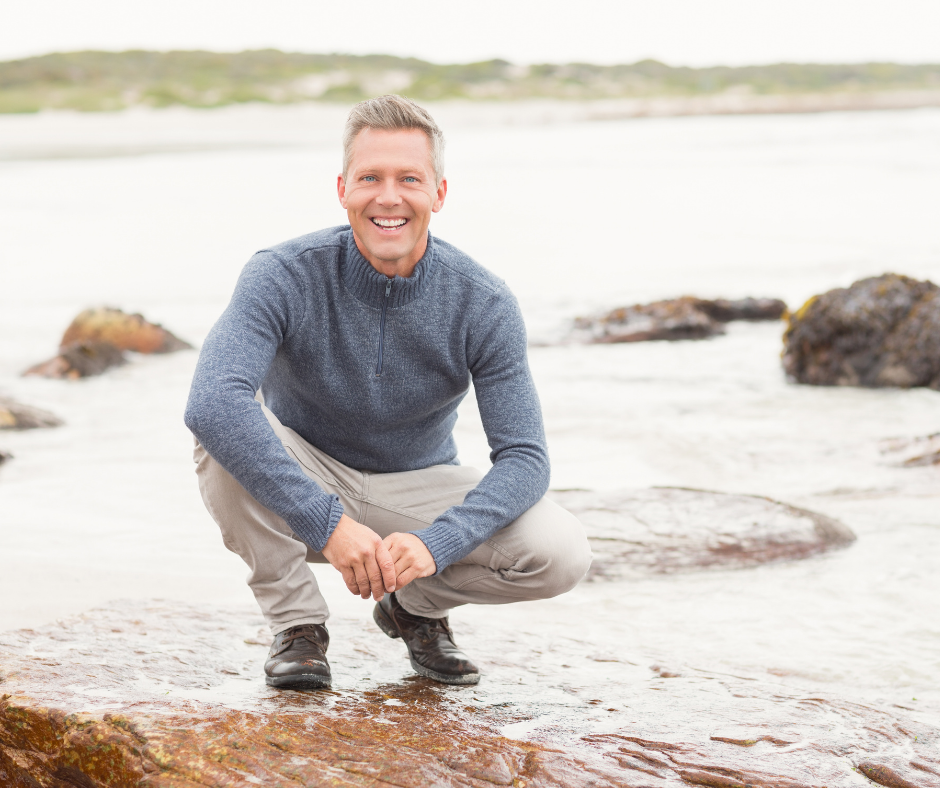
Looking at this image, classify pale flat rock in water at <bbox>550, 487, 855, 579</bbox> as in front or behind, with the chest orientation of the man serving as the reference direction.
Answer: behind

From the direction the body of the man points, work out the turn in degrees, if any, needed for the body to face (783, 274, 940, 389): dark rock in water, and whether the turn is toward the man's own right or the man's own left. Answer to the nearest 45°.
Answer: approximately 135° to the man's own left

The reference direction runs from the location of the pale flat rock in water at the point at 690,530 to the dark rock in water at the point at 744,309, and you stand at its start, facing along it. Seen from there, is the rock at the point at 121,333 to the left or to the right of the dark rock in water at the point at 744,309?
left

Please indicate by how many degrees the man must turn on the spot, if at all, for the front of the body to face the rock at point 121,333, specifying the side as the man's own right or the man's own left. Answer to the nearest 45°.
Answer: approximately 180°

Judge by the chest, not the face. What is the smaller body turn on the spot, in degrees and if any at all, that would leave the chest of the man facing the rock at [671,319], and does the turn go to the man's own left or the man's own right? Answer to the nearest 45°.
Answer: approximately 180°

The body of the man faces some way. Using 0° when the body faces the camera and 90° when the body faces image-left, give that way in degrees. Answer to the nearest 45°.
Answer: approximately 0°

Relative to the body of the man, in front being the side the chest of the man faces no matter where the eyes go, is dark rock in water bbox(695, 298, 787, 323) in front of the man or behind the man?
behind
